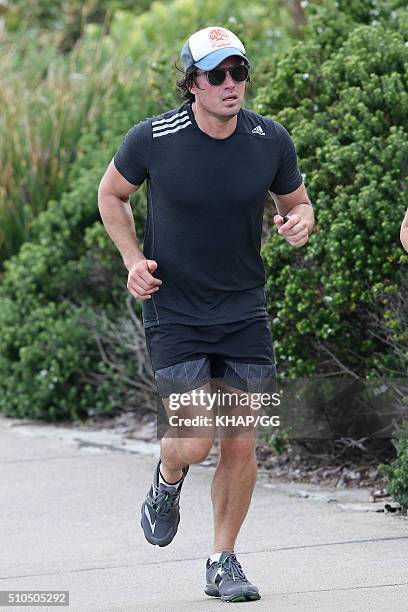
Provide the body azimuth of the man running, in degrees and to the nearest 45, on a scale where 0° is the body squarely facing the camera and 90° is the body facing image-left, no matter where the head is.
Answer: approximately 315°

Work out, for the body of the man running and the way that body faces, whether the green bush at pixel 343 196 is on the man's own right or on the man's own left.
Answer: on the man's own left
